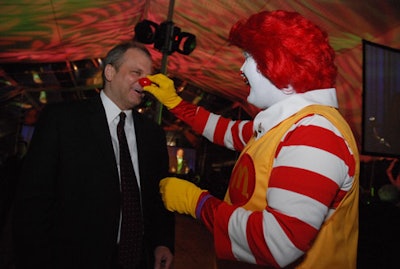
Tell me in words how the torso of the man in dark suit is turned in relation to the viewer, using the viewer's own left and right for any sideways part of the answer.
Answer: facing the viewer and to the right of the viewer

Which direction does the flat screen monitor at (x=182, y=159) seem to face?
toward the camera

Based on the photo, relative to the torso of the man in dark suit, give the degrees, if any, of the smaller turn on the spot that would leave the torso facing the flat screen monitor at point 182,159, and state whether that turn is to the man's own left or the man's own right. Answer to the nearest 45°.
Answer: approximately 135° to the man's own left

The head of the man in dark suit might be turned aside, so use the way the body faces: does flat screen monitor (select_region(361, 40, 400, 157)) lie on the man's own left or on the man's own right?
on the man's own left

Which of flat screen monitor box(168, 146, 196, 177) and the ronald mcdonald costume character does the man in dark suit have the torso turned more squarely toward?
the ronald mcdonald costume character

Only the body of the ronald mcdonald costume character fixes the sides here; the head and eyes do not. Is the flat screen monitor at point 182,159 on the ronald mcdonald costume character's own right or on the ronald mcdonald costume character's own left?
on the ronald mcdonald costume character's own right

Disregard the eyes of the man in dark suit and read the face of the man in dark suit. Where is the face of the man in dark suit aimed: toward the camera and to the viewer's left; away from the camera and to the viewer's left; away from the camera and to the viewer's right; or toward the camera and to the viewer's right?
toward the camera and to the viewer's right

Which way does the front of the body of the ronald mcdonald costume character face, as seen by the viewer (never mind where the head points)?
to the viewer's left

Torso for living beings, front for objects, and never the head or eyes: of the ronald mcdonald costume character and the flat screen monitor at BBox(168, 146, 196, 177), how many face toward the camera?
1

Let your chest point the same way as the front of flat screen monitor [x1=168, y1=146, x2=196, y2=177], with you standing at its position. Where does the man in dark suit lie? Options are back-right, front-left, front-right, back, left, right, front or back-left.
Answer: front

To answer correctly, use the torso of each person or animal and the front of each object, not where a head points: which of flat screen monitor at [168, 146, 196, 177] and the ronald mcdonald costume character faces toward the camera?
the flat screen monitor

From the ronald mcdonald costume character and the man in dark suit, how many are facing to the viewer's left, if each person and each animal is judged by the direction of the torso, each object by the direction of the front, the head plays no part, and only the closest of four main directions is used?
1

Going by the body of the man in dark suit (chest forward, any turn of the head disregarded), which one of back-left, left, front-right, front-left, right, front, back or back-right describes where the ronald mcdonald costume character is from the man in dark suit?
front
